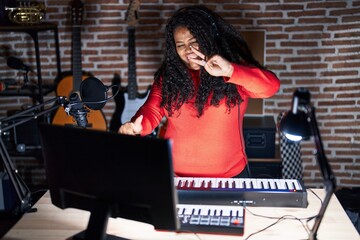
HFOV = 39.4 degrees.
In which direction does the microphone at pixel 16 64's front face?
to the viewer's left

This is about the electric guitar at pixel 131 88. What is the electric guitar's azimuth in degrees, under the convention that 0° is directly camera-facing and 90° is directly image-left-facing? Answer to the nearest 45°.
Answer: approximately 0°

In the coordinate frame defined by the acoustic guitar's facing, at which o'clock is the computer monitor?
The computer monitor is roughly at 12 o'clock from the acoustic guitar.

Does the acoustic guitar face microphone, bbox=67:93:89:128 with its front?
yes

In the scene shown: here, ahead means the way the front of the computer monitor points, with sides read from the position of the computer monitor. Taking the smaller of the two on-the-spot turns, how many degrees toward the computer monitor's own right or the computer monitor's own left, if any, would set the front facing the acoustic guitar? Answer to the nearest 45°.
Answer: approximately 45° to the computer monitor's own left

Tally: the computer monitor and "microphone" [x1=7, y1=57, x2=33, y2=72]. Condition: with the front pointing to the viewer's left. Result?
1
